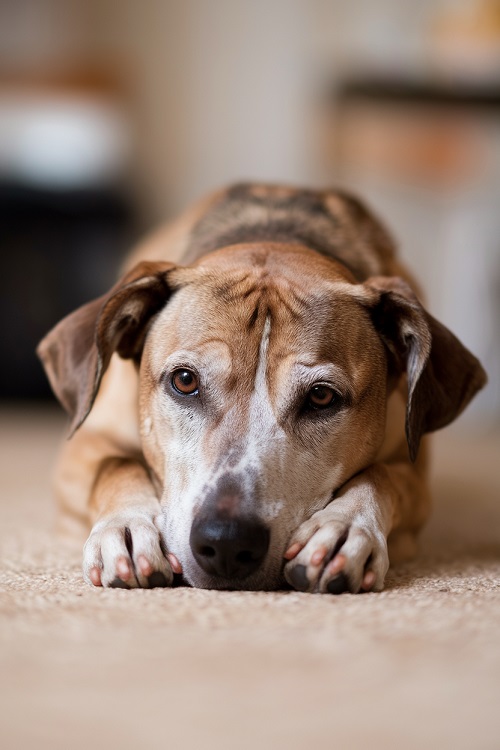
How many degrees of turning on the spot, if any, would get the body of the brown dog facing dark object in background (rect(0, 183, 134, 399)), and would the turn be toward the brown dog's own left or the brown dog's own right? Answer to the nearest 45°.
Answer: approximately 180°

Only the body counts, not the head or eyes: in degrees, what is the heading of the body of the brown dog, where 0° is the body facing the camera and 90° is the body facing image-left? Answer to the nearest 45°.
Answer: approximately 0°
